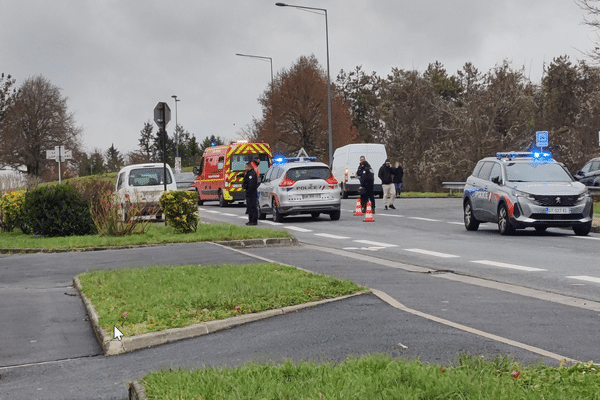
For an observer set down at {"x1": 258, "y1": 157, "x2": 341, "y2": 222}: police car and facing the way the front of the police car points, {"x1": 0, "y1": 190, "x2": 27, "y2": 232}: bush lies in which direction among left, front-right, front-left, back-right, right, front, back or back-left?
front-left

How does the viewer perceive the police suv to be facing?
facing the viewer and to the right of the viewer

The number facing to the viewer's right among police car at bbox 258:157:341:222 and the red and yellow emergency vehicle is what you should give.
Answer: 0

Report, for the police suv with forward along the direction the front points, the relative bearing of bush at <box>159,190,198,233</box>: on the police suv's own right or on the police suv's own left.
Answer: on the police suv's own right

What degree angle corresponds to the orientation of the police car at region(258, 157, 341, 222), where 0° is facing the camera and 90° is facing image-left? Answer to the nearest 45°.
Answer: approximately 135°

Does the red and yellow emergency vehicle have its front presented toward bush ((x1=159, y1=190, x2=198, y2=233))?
no

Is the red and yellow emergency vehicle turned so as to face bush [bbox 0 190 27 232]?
no

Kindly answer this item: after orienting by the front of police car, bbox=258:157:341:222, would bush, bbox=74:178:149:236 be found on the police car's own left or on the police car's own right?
on the police car's own left

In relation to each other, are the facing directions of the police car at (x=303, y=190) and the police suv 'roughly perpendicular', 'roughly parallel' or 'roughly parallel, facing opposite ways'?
roughly parallel, facing opposite ways
